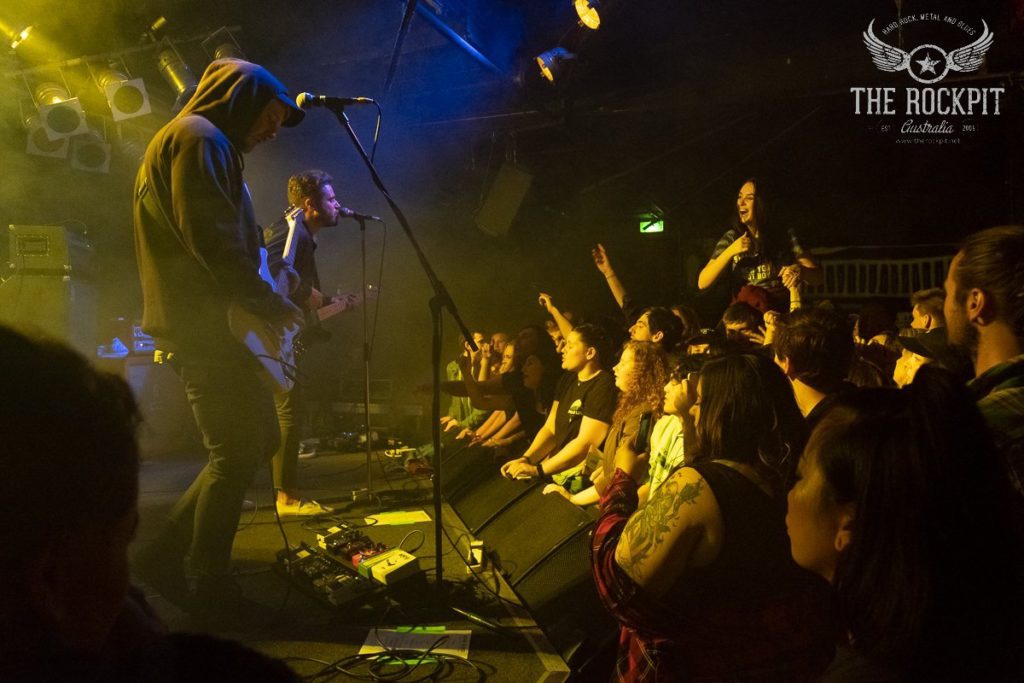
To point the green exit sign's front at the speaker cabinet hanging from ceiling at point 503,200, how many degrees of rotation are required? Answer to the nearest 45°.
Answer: approximately 45° to its right

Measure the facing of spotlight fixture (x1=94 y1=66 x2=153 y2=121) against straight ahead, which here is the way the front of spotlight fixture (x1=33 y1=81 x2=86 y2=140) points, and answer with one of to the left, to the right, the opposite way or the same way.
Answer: the same way

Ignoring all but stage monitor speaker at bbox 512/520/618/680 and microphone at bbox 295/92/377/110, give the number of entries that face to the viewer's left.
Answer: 2

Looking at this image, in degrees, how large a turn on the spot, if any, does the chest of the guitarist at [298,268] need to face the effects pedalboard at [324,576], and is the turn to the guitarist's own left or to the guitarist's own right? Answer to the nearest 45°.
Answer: approximately 90° to the guitarist's own right

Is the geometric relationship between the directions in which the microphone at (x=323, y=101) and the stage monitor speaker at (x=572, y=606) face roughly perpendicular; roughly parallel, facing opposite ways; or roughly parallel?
roughly parallel

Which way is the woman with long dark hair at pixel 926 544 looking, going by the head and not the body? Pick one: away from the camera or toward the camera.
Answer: away from the camera

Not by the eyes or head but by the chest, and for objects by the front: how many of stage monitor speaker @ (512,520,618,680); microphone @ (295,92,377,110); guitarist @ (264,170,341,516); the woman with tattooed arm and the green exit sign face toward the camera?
1

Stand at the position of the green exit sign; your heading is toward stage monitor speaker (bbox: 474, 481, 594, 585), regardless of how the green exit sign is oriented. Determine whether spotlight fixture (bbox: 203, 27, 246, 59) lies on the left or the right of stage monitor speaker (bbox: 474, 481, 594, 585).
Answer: right

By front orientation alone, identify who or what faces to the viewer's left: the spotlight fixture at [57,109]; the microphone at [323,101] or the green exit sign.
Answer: the microphone

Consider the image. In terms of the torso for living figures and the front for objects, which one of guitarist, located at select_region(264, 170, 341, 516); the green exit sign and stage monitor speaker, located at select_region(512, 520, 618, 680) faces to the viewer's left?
the stage monitor speaker

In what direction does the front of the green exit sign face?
toward the camera

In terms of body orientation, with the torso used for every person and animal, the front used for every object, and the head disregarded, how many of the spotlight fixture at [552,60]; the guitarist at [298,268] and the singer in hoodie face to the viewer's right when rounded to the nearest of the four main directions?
2

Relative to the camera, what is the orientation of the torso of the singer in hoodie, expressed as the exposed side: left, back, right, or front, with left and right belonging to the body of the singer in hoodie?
right

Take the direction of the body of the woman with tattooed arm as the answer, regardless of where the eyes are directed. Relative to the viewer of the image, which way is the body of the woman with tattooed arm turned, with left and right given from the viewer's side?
facing away from the viewer and to the left of the viewer

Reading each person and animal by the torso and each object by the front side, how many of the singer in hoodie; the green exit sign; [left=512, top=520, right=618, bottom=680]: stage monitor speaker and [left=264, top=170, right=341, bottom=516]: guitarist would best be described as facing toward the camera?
1

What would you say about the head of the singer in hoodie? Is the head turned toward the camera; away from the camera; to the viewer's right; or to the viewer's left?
to the viewer's right

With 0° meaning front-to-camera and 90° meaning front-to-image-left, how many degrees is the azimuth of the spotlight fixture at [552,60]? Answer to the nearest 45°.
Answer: approximately 45°

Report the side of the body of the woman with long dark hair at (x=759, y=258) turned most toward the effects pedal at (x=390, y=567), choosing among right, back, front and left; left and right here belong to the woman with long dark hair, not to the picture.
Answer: front

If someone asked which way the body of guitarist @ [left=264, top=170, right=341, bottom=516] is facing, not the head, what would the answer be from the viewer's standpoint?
to the viewer's right

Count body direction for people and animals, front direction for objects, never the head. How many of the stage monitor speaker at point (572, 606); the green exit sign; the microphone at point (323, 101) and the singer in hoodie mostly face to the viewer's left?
2
